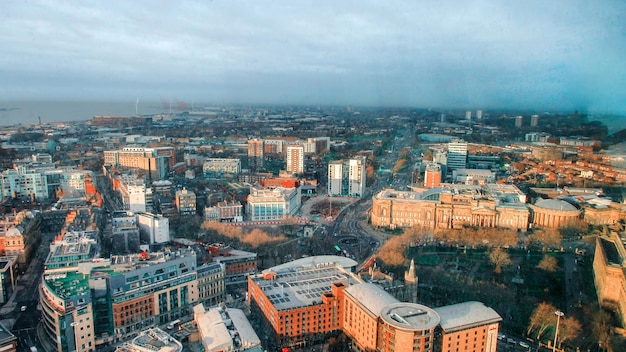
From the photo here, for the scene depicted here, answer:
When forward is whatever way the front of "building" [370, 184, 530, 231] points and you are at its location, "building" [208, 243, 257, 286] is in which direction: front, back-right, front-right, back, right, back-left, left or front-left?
front-right

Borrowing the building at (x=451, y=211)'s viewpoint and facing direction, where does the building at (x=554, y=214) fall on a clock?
the building at (x=554, y=214) is roughly at 9 o'clock from the building at (x=451, y=211).

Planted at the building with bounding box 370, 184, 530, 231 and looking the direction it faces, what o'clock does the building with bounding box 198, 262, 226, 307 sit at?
the building with bounding box 198, 262, 226, 307 is roughly at 1 o'clock from the building with bounding box 370, 184, 530, 231.

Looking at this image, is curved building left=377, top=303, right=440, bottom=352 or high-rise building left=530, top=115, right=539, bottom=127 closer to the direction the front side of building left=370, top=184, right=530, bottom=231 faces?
the curved building

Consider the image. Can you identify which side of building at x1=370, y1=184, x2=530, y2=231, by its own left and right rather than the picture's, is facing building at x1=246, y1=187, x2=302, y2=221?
right

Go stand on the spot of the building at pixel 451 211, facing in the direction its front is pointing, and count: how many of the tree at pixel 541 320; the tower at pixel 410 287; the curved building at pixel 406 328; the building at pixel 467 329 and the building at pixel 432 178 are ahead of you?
4

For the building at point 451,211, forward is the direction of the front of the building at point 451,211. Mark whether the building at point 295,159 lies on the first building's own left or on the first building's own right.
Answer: on the first building's own right

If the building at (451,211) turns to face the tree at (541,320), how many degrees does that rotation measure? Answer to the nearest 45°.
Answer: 0° — it already faces it

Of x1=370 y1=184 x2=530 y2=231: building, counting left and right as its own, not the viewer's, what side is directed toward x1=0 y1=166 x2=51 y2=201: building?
right

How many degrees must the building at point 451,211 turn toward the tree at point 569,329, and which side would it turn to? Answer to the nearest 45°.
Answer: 0° — it already faces it

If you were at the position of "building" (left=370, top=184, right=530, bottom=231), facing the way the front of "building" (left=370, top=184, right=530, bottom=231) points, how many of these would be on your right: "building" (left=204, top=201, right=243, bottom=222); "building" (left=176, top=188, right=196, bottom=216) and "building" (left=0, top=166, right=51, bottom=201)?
3

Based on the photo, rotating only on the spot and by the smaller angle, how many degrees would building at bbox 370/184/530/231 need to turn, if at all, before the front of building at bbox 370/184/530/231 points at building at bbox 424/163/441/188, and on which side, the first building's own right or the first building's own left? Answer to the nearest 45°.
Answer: approximately 180°

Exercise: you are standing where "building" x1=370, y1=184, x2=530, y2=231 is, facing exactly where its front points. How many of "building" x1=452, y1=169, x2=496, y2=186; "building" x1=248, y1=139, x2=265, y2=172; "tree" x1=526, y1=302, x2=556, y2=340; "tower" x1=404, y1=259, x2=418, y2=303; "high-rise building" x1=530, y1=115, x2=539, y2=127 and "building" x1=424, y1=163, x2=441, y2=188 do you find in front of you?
2

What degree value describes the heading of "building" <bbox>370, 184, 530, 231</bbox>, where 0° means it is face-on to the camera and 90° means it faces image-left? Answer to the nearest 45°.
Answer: approximately 0°

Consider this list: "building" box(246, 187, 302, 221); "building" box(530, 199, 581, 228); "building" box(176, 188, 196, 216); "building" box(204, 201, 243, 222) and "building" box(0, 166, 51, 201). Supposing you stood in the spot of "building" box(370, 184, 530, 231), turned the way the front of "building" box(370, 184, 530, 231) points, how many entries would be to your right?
4

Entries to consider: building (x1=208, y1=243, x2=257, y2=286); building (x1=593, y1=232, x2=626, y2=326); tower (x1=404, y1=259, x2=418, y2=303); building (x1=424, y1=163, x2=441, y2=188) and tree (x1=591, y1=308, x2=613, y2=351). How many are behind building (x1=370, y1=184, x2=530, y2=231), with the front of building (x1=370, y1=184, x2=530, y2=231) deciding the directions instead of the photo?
1

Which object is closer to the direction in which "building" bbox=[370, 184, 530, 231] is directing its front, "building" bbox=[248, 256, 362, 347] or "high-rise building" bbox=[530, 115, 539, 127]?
the building

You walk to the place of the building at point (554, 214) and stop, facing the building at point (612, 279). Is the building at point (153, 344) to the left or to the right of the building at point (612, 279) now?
right

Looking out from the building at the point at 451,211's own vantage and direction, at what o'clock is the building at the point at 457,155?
the building at the point at 457,155 is roughly at 6 o'clock from the building at the point at 451,211.

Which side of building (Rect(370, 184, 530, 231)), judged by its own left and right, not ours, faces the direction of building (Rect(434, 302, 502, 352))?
front

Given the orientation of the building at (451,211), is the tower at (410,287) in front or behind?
in front
